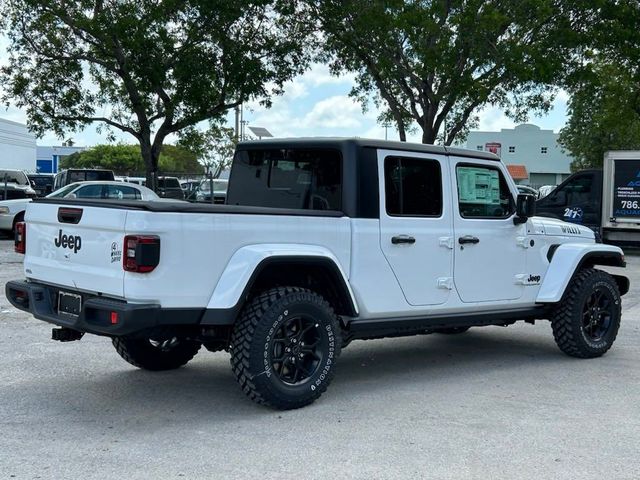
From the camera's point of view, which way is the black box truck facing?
to the viewer's left

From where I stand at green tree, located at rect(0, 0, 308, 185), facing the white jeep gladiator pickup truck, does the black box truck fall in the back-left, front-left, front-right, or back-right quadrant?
front-left

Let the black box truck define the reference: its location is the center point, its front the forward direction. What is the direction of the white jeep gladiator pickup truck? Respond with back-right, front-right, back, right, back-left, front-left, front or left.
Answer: left

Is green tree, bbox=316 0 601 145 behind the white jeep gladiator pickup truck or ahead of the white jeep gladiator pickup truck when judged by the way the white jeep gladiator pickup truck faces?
ahead

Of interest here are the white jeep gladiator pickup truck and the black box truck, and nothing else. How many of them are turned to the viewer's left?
1

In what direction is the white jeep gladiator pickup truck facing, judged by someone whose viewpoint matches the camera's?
facing away from the viewer and to the right of the viewer

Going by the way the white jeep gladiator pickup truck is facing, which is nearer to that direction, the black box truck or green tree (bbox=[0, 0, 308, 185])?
the black box truck

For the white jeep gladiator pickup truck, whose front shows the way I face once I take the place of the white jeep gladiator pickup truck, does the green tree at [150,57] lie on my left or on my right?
on my left

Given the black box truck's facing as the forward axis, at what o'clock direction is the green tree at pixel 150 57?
The green tree is roughly at 12 o'clock from the black box truck.

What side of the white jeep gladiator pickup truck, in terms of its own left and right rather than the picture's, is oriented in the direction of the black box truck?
front

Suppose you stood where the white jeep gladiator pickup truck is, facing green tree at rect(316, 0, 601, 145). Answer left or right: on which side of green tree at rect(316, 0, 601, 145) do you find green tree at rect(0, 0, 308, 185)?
left
